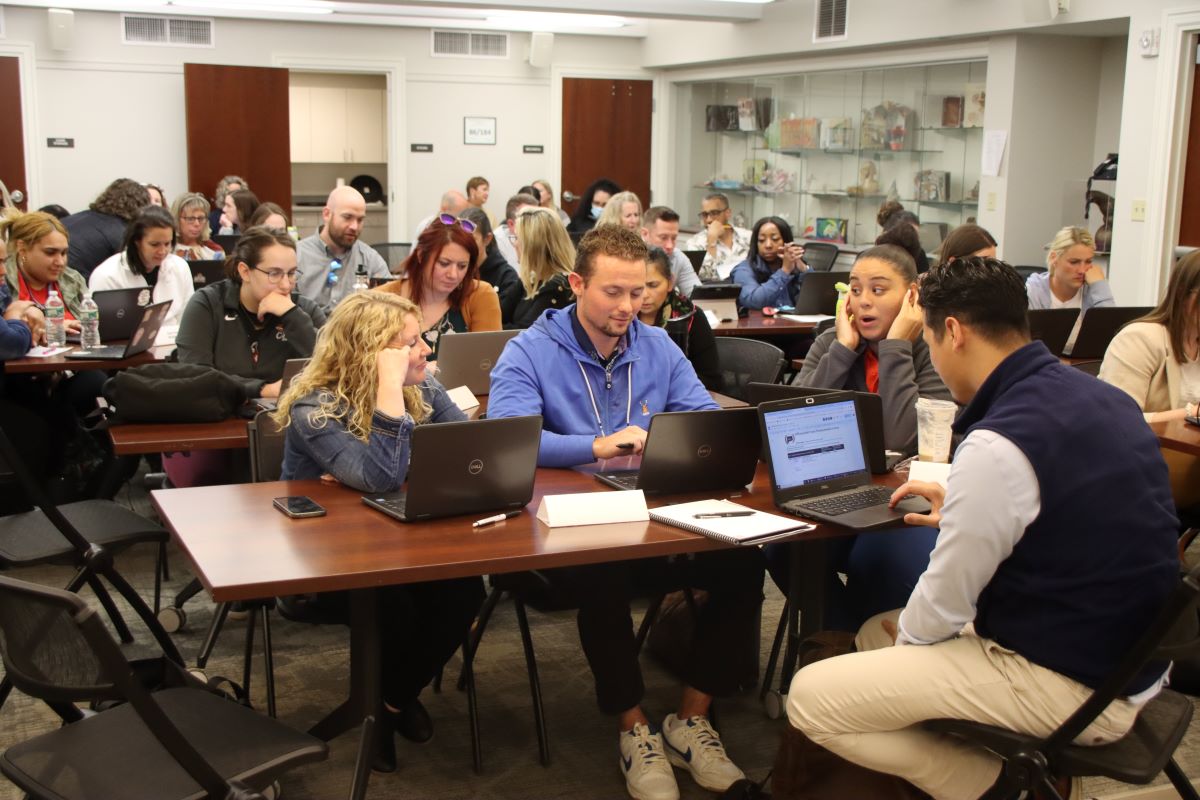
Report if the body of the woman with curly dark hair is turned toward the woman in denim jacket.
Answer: no

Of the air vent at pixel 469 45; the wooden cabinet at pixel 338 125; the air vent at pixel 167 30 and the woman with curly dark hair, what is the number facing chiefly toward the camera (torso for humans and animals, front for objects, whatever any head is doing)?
3

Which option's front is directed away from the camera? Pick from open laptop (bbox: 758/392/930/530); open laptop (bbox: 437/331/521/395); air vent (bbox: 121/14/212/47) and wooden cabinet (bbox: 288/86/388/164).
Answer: open laptop (bbox: 437/331/521/395)

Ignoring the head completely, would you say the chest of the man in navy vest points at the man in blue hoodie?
yes

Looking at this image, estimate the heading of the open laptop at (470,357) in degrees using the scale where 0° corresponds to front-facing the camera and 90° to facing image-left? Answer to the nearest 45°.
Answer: approximately 180°

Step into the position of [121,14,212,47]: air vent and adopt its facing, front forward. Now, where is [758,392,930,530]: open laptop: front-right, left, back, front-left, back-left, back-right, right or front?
front

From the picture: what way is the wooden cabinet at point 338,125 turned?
toward the camera

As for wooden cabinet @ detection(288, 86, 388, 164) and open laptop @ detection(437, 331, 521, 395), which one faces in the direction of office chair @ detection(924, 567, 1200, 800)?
the wooden cabinet

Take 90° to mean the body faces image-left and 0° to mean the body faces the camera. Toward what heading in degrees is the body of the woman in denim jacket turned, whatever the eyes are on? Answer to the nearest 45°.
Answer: approximately 315°

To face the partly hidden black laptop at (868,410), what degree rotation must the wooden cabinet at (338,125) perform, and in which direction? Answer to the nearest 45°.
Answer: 0° — it already faces it

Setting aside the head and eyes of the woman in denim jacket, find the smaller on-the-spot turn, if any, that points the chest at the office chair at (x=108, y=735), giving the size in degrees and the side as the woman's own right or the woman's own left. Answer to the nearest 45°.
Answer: approximately 90° to the woman's own right

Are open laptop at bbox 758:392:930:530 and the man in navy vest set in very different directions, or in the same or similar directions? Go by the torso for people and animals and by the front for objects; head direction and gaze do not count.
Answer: very different directions

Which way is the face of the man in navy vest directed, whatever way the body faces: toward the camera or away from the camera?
away from the camera

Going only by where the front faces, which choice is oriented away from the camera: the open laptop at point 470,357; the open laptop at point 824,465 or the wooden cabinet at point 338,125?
the open laptop at point 470,357

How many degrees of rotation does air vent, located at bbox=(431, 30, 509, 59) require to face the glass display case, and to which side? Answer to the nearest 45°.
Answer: approximately 45° to its left

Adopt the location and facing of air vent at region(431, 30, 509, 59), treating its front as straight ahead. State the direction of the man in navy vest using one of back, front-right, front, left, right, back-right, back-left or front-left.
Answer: front

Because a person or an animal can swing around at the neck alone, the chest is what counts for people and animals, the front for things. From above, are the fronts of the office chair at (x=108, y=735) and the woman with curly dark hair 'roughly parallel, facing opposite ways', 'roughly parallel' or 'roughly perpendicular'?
roughly perpendicular

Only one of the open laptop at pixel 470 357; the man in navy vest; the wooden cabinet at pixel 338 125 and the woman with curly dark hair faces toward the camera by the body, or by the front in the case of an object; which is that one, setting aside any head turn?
the wooden cabinet
